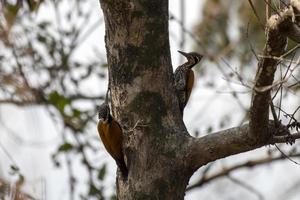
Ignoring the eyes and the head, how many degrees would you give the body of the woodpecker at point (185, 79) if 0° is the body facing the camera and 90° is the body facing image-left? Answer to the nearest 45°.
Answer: approximately 90°

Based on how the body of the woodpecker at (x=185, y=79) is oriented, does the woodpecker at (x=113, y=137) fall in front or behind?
in front

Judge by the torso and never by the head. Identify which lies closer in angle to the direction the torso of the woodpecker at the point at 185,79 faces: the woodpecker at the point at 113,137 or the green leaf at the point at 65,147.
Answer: the woodpecker
